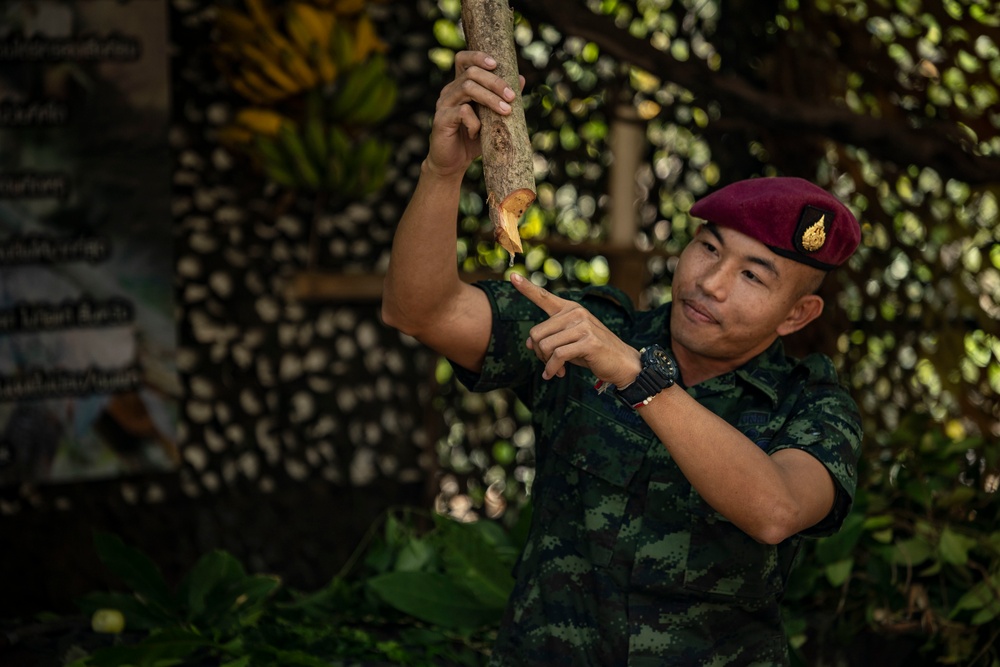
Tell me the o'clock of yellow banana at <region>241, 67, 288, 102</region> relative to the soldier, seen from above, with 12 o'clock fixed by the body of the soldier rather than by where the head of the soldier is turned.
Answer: The yellow banana is roughly at 5 o'clock from the soldier.

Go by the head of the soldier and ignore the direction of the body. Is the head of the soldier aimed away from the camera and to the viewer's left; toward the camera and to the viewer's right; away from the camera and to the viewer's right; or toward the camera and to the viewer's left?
toward the camera and to the viewer's left

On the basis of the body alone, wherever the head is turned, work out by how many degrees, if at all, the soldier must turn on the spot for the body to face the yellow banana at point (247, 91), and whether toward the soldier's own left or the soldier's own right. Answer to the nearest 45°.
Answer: approximately 135° to the soldier's own right

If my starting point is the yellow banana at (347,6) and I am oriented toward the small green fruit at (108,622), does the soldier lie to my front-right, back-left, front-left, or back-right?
front-left

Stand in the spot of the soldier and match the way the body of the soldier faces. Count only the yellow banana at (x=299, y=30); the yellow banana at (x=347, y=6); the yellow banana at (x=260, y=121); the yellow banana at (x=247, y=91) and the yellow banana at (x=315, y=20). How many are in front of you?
0

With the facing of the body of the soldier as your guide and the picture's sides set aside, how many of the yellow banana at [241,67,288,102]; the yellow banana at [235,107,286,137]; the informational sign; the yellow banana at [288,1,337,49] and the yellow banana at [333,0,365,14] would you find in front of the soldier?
0

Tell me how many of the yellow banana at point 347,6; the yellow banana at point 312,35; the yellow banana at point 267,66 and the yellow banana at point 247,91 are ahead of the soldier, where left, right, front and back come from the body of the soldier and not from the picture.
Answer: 0

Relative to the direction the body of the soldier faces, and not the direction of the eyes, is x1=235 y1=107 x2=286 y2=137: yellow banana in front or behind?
behind

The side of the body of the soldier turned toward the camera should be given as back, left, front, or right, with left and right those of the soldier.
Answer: front

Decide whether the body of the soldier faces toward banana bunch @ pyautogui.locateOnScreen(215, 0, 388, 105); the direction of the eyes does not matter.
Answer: no

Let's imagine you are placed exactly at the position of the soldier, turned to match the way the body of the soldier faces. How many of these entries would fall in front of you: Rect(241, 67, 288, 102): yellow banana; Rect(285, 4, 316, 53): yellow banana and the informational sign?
0

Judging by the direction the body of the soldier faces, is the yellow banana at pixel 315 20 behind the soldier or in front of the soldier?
behind
